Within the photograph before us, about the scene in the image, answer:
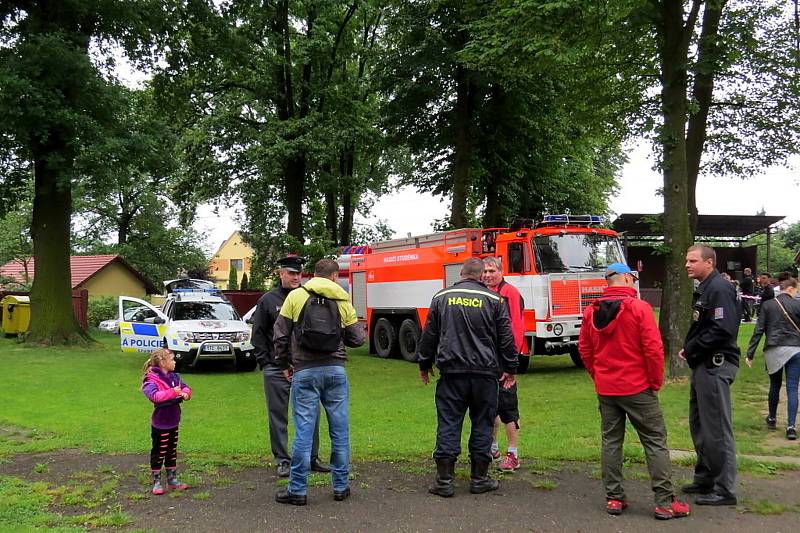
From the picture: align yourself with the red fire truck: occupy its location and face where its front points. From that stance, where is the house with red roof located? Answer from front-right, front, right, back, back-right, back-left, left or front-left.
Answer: back

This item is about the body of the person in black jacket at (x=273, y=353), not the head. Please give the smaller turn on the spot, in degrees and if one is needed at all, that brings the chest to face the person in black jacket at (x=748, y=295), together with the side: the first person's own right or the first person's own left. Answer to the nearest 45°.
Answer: approximately 90° to the first person's own left

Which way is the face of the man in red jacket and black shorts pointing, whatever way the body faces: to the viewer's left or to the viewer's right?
to the viewer's left

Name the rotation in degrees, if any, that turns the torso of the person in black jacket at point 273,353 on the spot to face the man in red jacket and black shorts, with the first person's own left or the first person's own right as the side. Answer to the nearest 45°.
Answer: approximately 45° to the first person's own left

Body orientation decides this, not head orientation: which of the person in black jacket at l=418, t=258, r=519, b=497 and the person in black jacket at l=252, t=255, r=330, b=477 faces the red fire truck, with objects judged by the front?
the person in black jacket at l=418, t=258, r=519, b=497

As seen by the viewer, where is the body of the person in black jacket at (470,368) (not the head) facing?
away from the camera

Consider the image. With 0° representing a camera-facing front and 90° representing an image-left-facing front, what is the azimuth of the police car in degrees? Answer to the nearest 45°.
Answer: approximately 315°
